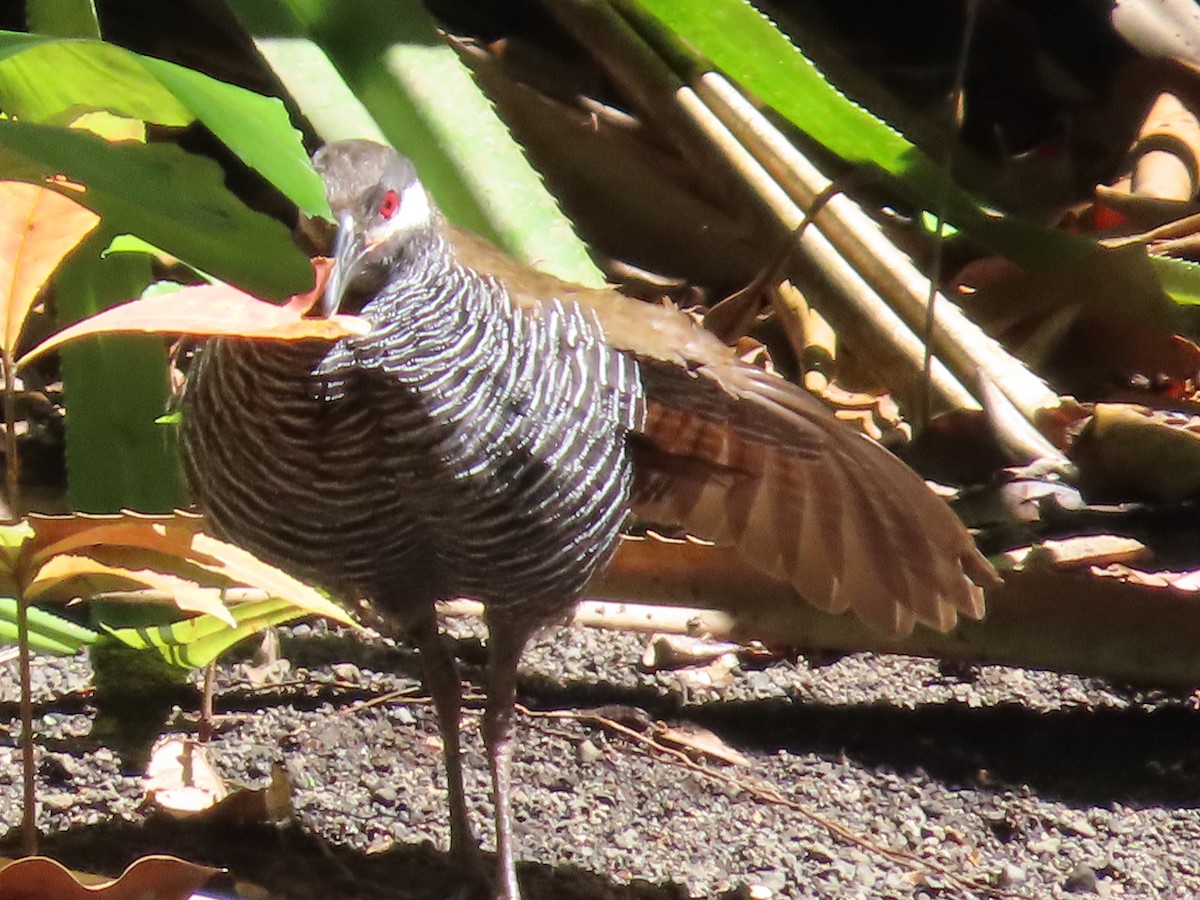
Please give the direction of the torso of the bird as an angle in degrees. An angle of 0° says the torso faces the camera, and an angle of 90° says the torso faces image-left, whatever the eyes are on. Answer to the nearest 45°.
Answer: approximately 45°

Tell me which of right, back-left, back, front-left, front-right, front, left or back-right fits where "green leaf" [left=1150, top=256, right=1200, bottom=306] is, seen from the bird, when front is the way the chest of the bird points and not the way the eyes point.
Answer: back

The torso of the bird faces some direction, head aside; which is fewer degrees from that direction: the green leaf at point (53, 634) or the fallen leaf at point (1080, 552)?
the green leaf

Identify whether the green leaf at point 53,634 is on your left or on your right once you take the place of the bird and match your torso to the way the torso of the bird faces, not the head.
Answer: on your right

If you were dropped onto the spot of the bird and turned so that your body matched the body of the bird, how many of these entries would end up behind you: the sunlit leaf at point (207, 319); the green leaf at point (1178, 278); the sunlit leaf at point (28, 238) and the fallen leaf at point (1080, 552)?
2

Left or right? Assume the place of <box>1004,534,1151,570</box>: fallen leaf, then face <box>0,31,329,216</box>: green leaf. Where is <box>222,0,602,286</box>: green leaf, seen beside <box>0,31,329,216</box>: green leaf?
right

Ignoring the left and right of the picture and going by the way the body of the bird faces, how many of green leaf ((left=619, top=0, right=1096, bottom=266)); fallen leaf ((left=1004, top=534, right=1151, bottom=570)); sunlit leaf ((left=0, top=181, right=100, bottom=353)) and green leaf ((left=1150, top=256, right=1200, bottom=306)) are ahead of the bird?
1
